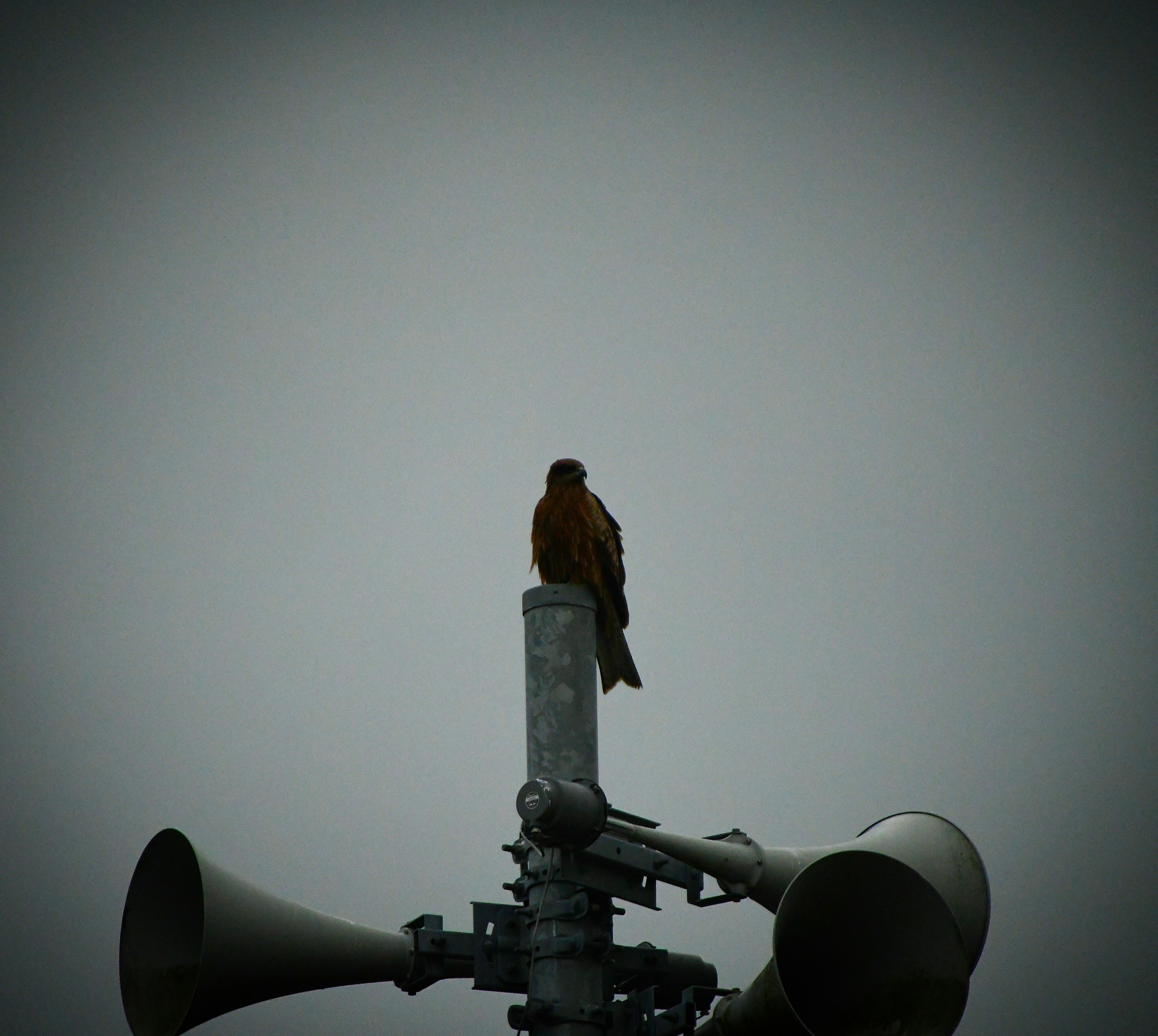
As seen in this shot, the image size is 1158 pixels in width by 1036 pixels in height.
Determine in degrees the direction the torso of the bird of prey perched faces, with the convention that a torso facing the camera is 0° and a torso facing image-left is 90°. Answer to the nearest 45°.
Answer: approximately 45°

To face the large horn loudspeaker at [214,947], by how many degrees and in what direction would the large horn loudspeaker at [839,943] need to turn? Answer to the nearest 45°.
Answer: approximately 135° to its right

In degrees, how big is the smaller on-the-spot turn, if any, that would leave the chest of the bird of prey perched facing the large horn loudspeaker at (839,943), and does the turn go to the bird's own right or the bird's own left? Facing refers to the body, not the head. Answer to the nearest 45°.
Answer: approximately 45° to the bird's own left

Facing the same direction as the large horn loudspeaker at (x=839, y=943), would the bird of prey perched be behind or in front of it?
behind

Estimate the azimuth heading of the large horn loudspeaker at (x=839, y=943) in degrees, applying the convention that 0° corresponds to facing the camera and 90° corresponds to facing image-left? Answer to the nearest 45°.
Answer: approximately 315°
